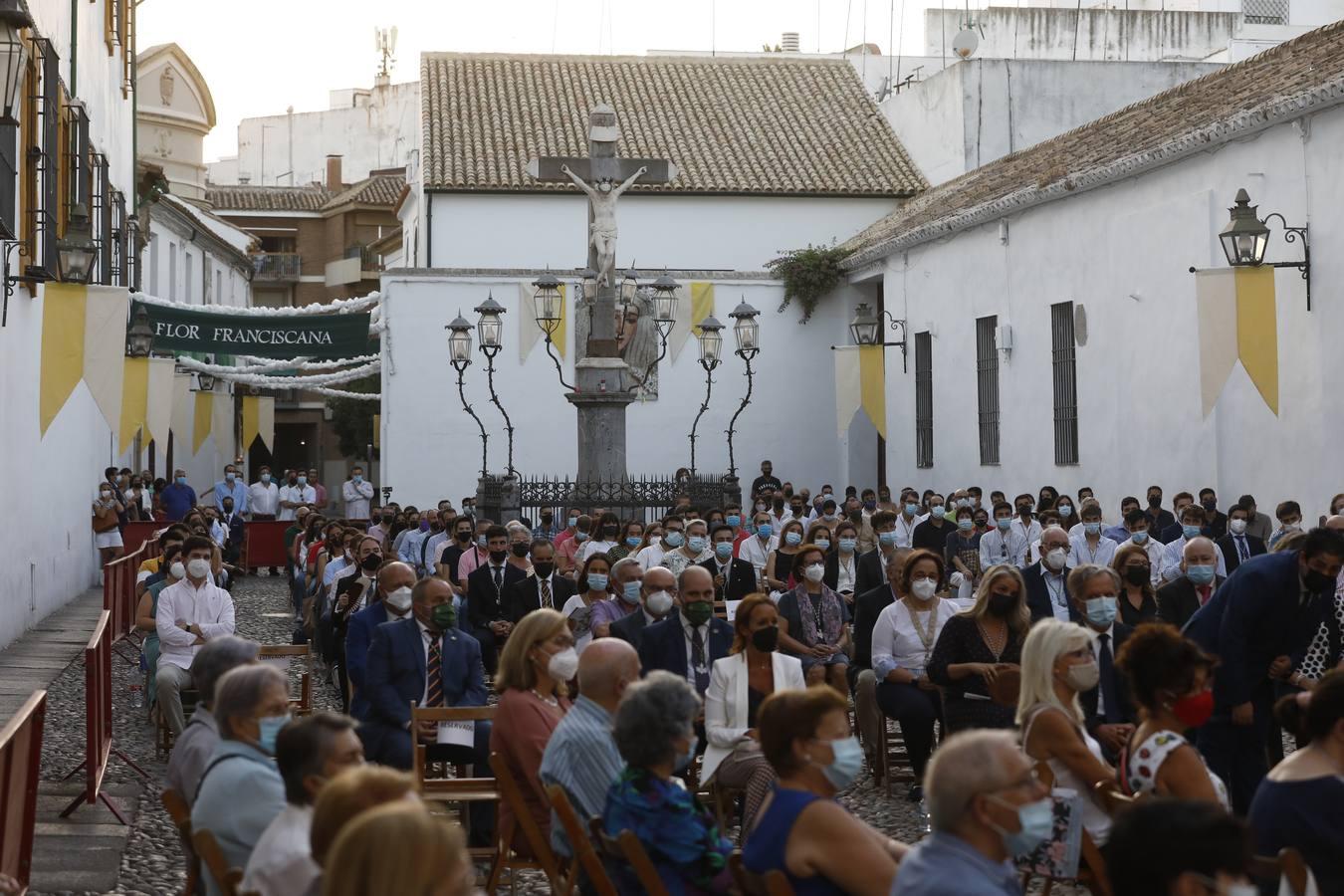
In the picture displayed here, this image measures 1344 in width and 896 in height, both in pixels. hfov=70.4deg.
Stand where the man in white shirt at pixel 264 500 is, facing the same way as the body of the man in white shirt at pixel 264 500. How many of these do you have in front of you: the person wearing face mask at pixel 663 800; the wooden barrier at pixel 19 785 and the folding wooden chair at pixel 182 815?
3

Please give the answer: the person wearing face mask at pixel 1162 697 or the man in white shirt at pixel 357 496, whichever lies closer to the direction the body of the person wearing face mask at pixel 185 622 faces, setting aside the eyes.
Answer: the person wearing face mask

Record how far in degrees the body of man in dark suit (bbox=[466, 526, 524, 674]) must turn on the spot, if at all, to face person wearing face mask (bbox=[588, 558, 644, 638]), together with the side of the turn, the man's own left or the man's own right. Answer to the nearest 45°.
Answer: approximately 45° to the man's own left

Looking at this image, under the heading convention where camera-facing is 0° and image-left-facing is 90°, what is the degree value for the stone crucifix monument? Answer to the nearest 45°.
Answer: approximately 0°
